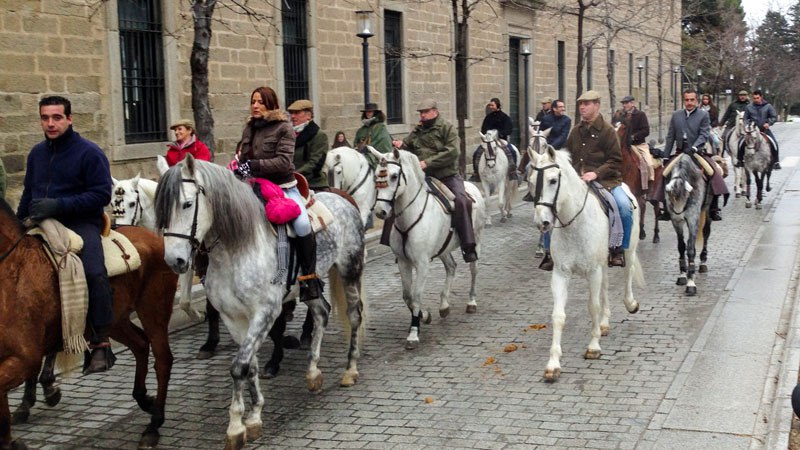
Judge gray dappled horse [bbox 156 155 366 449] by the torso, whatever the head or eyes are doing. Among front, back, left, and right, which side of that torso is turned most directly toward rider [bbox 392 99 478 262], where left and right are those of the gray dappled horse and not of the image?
back

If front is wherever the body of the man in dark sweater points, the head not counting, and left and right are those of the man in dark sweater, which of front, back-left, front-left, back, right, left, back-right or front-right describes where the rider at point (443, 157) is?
back

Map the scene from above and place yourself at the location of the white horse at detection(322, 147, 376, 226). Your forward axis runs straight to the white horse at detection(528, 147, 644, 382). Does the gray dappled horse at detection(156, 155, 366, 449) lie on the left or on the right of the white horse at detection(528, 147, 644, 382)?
right

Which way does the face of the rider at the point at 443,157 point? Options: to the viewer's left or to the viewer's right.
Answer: to the viewer's left

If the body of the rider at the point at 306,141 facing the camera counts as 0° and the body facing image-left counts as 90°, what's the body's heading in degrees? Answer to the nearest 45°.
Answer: approximately 45°

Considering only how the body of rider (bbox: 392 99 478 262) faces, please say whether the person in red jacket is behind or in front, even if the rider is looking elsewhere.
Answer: in front

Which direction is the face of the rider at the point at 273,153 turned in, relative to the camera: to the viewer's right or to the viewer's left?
to the viewer's left

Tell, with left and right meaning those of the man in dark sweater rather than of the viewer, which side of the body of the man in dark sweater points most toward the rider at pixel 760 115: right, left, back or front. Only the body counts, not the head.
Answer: back

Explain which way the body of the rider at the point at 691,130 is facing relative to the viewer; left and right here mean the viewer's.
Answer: facing the viewer

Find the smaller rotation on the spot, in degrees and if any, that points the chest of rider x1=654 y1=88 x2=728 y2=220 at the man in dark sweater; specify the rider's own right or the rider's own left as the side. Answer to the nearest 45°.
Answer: approximately 45° to the rider's own right

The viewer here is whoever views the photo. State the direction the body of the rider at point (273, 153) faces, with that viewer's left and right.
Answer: facing the viewer and to the left of the viewer

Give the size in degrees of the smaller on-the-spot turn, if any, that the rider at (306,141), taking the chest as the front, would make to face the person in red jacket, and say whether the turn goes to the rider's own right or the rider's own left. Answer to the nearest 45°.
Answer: approximately 45° to the rider's own right
